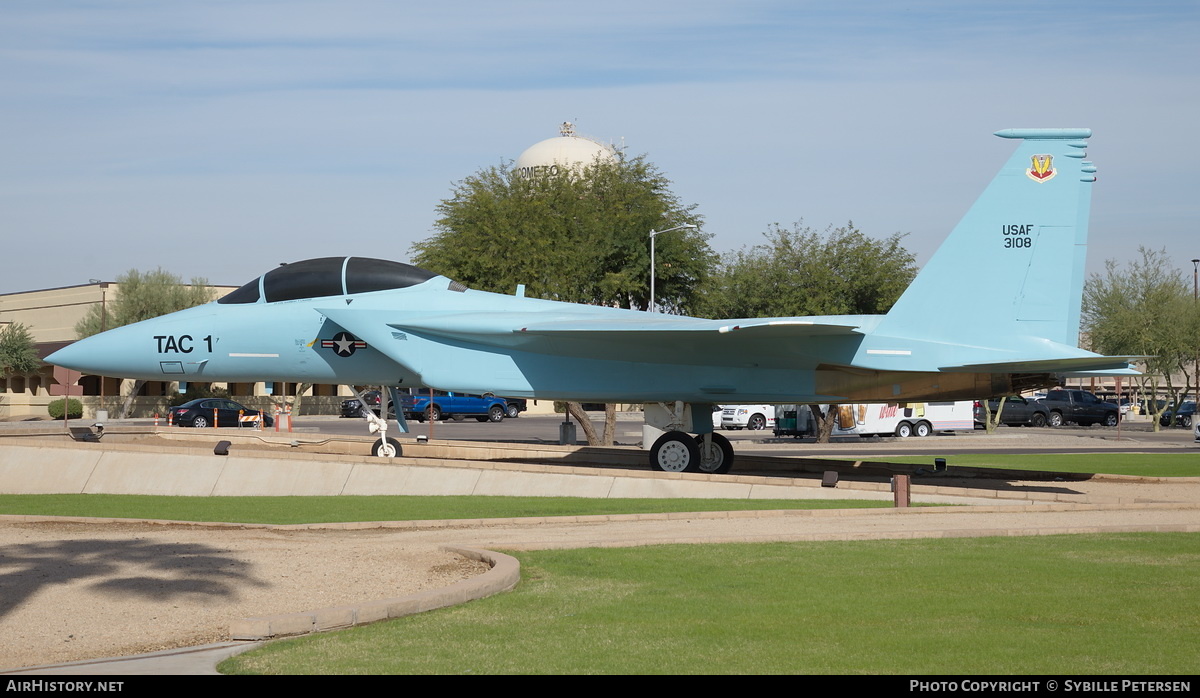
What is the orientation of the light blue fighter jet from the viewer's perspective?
to the viewer's left

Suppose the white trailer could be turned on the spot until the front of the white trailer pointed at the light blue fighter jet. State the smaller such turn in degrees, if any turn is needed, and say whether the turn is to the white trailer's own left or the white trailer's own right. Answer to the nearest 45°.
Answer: approximately 90° to the white trailer's own left

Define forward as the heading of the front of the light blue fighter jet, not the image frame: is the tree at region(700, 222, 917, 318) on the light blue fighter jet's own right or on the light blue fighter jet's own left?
on the light blue fighter jet's own right

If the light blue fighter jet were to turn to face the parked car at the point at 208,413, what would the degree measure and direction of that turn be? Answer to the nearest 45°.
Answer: approximately 45° to its right

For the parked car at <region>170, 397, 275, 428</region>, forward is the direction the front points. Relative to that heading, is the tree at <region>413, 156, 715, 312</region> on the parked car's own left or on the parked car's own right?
on the parked car's own right

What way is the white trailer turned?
to the viewer's left

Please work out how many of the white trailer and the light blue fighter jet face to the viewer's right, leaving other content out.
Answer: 0
